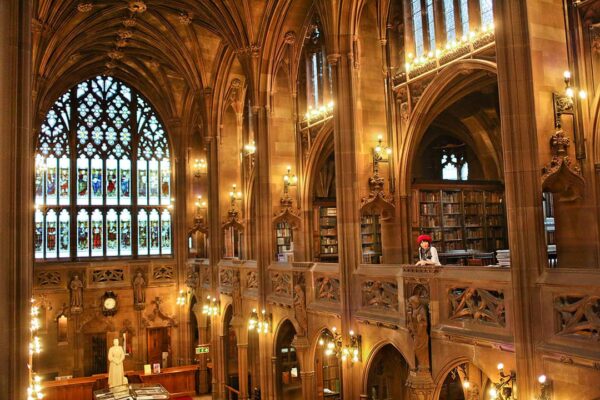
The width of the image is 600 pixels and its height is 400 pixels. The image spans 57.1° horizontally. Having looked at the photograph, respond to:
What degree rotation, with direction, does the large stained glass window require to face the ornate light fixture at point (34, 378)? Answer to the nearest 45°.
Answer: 0° — it already faces it

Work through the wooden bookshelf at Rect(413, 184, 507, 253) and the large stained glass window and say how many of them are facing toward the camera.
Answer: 2

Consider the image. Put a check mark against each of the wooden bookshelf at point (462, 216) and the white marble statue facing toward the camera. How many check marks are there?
2

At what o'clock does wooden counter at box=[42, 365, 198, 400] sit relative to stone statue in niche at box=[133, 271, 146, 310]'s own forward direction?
The wooden counter is roughly at 12 o'clock from the stone statue in niche.

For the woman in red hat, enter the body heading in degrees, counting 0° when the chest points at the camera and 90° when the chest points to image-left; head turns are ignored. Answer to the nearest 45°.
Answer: approximately 45°

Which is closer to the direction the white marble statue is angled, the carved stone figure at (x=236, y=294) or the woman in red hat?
the woman in red hat

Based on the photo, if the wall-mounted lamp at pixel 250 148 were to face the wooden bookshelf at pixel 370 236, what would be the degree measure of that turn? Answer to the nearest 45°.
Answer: approximately 90° to its left
